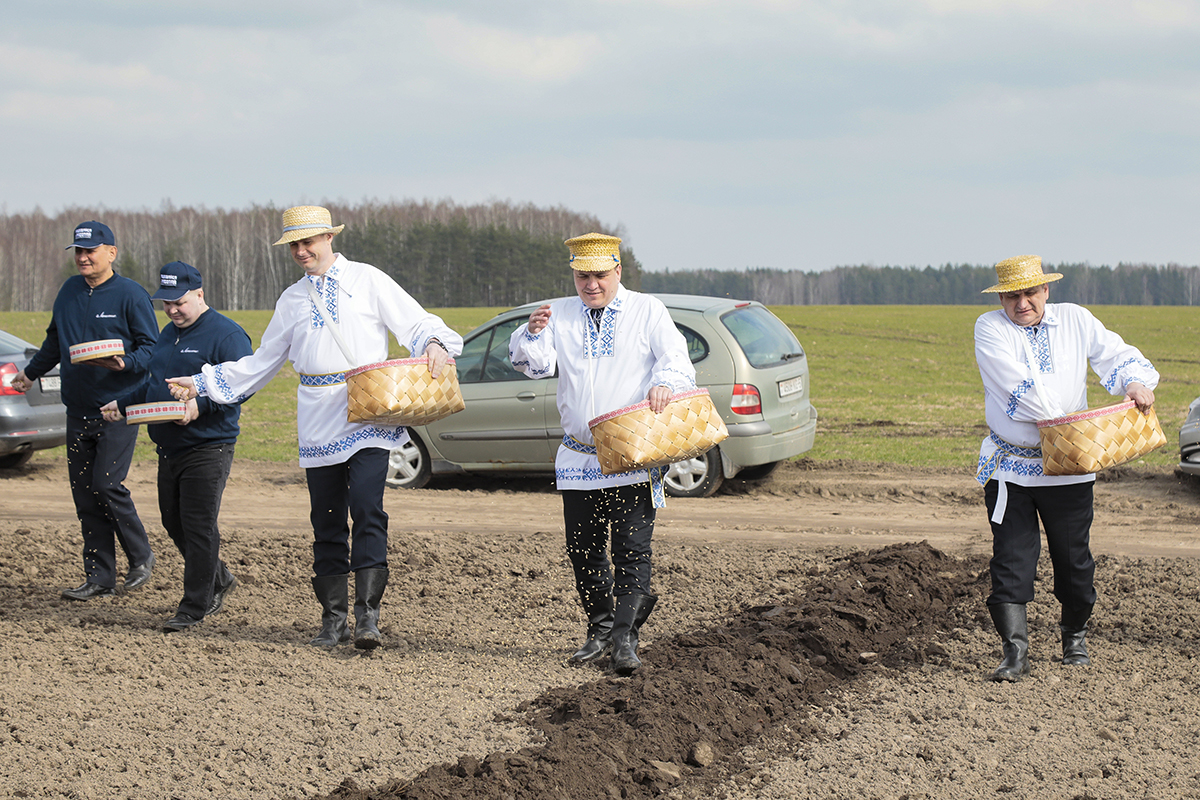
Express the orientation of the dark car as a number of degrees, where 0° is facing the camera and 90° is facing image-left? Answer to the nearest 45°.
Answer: approximately 135°

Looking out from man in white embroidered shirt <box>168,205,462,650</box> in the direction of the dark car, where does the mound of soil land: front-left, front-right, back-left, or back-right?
back-right

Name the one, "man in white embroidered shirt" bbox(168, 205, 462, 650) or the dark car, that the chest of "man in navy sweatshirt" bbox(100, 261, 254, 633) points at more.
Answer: the man in white embroidered shirt

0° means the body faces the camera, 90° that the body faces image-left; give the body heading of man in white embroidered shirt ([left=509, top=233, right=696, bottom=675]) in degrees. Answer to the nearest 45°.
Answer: approximately 0°

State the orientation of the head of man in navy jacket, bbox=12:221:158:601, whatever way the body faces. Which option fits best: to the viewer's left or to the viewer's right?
to the viewer's left

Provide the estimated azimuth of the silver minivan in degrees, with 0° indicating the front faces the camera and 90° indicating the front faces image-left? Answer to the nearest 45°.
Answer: approximately 135°

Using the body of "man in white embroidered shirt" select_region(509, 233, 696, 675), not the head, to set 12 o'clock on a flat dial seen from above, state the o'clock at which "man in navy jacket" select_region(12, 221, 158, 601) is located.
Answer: The man in navy jacket is roughly at 4 o'clock from the man in white embroidered shirt.

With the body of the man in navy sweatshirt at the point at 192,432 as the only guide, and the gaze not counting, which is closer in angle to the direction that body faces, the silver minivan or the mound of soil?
the mound of soil

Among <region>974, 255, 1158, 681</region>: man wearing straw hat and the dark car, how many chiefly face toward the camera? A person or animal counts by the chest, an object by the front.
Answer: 1

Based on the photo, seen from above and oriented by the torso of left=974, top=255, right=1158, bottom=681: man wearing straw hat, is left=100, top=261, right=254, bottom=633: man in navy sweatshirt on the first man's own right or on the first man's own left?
on the first man's own right
